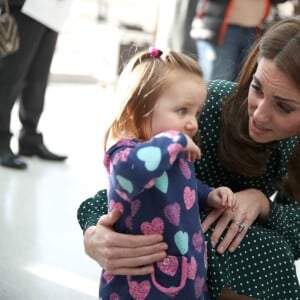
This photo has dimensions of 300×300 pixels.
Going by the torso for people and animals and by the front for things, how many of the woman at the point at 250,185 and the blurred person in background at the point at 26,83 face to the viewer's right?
1

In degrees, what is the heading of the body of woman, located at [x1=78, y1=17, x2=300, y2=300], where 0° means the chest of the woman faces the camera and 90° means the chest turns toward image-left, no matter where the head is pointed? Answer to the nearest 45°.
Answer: approximately 45°

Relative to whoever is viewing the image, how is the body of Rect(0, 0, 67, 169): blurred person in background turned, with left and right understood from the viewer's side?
facing to the right of the viewer

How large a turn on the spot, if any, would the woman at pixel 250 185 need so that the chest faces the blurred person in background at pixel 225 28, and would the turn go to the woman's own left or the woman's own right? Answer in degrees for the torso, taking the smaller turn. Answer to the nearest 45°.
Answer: approximately 135° to the woman's own right

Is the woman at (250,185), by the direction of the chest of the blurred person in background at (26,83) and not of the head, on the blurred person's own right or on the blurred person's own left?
on the blurred person's own right

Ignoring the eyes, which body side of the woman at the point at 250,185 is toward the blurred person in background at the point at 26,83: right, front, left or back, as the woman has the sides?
right

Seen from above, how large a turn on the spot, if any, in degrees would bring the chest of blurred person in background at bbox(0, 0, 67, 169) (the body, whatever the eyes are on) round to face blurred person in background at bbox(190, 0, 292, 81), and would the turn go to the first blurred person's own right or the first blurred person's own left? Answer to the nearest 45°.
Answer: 0° — they already face them

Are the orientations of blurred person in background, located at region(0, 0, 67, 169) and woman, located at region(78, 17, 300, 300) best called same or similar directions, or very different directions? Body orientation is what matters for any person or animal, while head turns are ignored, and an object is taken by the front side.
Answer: very different directions
